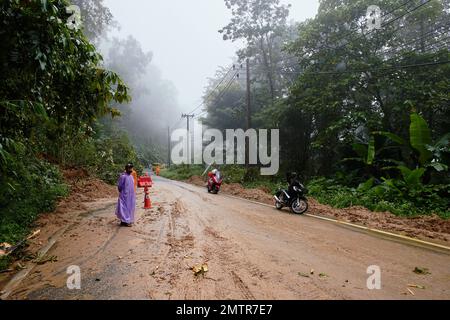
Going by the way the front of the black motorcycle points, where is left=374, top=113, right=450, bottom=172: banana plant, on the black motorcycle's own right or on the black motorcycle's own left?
on the black motorcycle's own left

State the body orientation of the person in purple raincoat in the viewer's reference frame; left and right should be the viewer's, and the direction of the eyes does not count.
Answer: facing away from the viewer and to the right of the viewer
